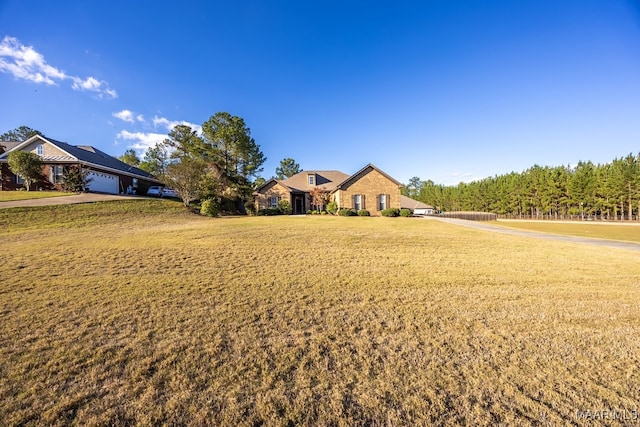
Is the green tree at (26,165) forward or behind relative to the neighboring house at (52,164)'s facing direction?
forward

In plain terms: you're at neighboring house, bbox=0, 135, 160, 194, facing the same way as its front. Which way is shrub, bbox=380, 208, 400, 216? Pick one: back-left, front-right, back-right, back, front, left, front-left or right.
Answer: left

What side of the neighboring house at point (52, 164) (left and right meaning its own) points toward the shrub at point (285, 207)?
left

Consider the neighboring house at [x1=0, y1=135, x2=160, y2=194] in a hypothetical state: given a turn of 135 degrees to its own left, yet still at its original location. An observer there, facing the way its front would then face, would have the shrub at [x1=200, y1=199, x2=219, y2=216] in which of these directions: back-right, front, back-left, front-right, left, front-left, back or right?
front-right

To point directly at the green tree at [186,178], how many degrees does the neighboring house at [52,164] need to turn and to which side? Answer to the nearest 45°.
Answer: approximately 90° to its left

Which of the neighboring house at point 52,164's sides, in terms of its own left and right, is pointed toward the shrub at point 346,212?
left

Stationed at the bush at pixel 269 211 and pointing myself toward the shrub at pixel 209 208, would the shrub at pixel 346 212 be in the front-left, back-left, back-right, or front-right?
back-left

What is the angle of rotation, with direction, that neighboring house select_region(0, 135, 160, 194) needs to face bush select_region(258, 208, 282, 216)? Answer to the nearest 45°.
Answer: approximately 90° to its left
